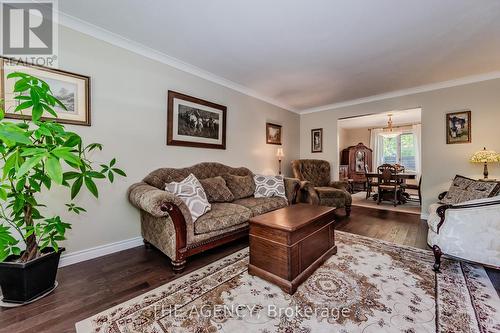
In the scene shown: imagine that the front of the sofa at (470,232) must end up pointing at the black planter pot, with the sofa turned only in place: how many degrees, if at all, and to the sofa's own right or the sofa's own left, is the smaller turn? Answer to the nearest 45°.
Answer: approximately 45° to the sofa's own left

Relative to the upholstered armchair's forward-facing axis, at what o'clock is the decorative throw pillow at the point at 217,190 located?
The decorative throw pillow is roughly at 3 o'clock from the upholstered armchair.

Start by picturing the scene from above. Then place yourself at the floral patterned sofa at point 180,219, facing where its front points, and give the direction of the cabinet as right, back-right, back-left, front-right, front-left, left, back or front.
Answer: left

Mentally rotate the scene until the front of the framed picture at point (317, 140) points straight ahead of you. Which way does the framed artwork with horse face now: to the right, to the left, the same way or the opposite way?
to the left

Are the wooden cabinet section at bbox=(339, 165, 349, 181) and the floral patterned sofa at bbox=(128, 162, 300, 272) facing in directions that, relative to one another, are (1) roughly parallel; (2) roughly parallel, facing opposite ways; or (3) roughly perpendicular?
roughly perpendicular

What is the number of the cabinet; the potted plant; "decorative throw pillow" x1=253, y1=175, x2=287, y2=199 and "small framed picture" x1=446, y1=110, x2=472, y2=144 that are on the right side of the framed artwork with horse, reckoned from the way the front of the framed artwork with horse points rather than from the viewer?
1

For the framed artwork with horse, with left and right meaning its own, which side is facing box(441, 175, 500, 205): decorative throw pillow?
front

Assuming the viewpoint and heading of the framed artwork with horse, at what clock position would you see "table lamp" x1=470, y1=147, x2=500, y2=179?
The table lamp is roughly at 11 o'clock from the framed artwork with horse.

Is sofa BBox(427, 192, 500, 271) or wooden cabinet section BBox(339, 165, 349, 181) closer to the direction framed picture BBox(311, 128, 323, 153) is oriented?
the sofa

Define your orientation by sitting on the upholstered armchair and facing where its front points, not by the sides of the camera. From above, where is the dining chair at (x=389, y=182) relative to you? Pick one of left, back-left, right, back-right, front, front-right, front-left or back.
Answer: left

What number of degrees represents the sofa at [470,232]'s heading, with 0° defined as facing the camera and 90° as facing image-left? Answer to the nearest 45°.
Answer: approximately 90°

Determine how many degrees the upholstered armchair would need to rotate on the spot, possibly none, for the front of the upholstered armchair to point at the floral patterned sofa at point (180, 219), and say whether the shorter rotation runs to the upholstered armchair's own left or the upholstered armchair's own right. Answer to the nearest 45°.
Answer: approximately 90° to the upholstered armchair's own right

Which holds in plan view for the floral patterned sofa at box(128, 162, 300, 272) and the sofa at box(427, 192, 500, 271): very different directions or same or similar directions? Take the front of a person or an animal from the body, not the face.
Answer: very different directions

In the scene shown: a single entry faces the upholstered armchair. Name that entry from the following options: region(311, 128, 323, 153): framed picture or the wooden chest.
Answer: the framed picture

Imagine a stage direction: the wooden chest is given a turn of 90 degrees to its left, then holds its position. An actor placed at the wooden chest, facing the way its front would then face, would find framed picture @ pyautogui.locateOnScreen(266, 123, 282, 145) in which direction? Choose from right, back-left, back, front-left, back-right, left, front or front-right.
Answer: front-left

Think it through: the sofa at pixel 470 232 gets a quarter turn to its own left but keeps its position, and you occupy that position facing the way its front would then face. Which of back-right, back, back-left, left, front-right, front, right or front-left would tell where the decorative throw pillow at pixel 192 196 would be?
front-right
